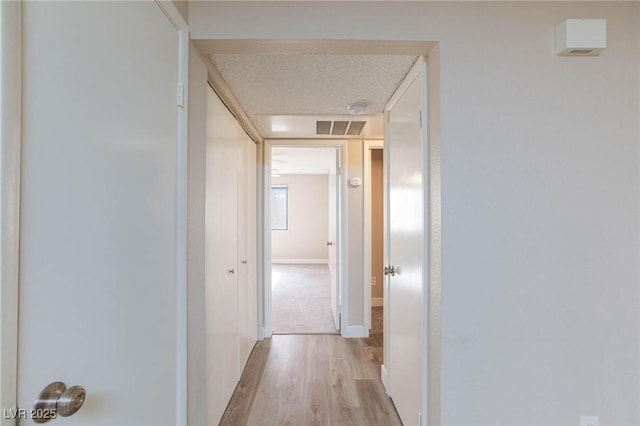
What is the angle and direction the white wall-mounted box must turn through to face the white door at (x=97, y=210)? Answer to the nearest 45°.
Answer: approximately 45° to its right

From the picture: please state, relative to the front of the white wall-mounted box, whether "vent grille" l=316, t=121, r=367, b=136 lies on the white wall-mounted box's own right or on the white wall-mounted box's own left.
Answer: on the white wall-mounted box's own right

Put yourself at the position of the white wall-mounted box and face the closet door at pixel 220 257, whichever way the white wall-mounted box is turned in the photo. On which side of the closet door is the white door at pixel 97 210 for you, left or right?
left

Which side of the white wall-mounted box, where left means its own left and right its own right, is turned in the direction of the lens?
front

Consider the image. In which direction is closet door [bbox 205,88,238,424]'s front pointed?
to the viewer's right

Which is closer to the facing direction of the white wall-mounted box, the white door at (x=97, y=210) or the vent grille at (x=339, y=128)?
the white door

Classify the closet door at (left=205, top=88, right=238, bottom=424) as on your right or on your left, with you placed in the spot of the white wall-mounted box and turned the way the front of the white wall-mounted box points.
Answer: on your right

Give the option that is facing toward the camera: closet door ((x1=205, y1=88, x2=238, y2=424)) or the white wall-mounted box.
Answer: the white wall-mounted box

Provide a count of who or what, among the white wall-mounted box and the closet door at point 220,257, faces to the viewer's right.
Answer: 1

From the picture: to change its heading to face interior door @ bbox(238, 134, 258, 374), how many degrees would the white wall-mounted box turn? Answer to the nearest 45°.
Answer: approximately 90° to its right

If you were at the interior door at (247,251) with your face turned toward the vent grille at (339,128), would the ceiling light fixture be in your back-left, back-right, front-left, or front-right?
front-right

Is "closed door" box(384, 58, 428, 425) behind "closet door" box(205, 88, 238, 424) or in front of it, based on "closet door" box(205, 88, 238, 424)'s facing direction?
in front

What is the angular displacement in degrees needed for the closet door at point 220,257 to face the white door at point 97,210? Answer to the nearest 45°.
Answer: approximately 90° to its right
